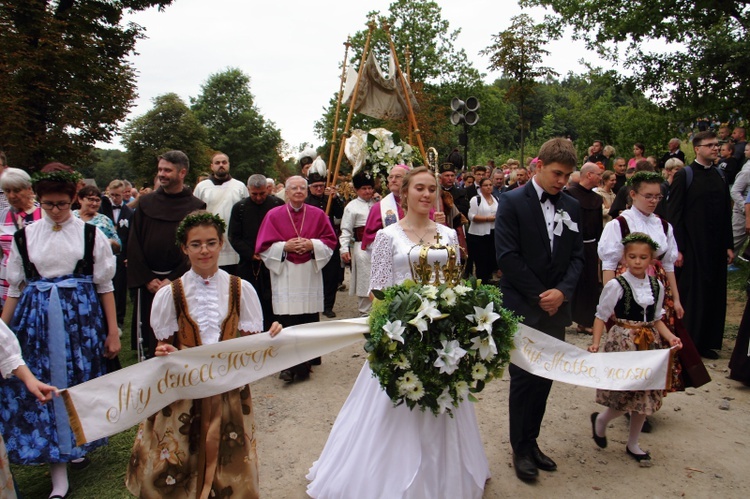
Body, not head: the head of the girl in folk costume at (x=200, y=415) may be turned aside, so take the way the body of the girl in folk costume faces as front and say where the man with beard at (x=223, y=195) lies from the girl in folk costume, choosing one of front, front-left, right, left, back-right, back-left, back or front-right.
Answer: back

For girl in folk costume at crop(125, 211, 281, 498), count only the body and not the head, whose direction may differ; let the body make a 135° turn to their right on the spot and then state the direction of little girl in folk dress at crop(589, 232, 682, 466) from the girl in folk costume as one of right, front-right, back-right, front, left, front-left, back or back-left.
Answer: back-right

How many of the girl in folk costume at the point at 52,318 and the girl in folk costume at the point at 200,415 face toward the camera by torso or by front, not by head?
2

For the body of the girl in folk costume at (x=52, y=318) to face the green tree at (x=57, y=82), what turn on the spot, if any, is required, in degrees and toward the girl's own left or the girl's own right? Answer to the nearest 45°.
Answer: approximately 180°

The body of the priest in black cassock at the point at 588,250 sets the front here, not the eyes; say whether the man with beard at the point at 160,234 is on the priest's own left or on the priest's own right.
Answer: on the priest's own right

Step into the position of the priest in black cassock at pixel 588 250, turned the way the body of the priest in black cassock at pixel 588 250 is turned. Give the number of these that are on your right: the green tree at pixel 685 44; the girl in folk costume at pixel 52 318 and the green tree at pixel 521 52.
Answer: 1

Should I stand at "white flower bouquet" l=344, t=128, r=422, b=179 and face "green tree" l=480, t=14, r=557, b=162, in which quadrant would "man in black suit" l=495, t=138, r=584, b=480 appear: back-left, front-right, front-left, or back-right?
back-right

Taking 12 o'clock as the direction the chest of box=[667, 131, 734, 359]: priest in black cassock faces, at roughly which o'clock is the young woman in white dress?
The young woman in white dress is roughly at 2 o'clock from the priest in black cassock.
